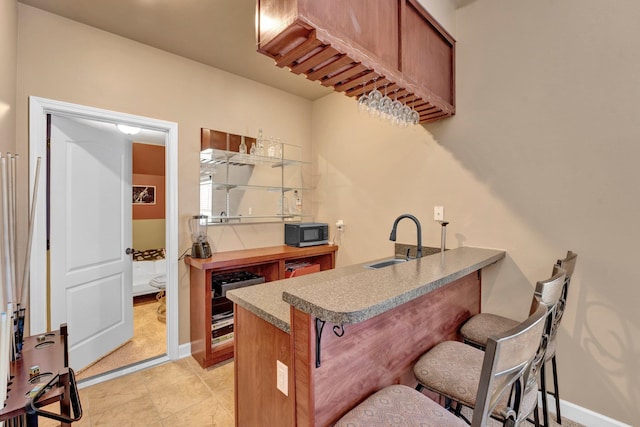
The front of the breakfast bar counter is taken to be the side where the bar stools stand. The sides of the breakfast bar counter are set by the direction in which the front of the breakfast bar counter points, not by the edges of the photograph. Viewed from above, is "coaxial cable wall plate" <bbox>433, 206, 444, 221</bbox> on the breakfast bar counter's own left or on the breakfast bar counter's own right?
on the breakfast bar counter's own left

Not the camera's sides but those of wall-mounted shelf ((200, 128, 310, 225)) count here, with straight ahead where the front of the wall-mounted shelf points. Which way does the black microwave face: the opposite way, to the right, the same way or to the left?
the same way

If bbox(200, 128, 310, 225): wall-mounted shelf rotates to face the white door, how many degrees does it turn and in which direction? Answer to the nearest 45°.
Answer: approximately 135° to its right

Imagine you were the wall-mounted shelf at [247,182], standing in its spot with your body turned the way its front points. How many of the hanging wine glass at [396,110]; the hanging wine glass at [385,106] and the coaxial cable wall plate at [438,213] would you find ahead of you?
3

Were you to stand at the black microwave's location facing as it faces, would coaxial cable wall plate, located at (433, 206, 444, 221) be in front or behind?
in front

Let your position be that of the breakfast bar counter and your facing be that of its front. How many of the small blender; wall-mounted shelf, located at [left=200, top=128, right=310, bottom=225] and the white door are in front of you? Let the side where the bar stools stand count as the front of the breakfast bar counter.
0

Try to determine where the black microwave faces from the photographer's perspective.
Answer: facing the viewer and to the right of the viewer

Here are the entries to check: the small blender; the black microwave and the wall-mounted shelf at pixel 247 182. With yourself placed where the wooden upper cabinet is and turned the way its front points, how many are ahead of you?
0

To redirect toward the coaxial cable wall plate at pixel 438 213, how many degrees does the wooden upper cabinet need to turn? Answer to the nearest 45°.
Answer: approximately 90° to its left

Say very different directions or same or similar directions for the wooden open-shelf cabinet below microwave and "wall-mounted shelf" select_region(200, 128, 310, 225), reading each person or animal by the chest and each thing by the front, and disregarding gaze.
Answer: same or similar directions

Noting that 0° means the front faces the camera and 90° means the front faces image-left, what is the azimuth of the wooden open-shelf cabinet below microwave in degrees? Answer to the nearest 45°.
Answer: approximately 315°

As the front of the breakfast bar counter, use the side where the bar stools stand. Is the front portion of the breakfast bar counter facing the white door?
no
